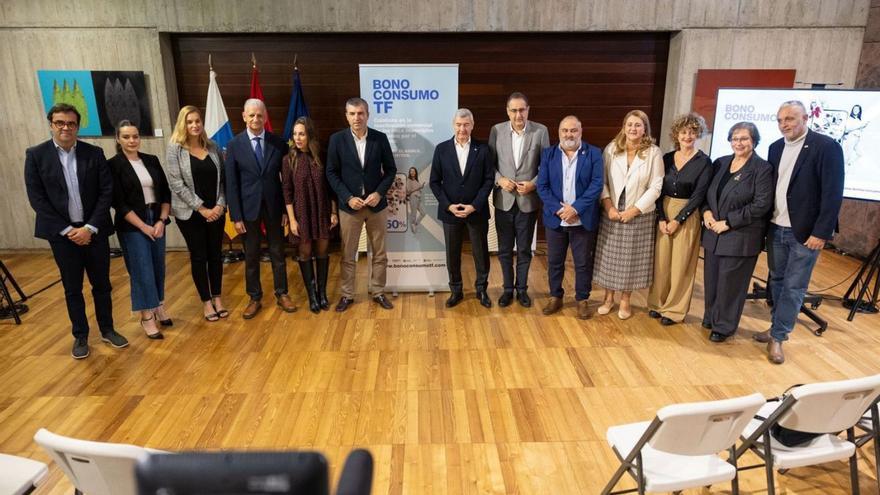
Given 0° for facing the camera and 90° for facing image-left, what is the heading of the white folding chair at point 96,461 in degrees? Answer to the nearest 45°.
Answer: approximately 225°

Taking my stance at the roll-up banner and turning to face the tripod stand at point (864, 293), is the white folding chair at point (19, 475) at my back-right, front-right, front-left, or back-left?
back-right

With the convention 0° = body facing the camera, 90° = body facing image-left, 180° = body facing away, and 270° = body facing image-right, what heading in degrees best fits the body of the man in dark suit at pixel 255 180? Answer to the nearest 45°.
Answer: approximately 0°

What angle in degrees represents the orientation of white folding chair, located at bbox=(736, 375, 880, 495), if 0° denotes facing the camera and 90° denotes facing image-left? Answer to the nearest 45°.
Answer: approximately 135°

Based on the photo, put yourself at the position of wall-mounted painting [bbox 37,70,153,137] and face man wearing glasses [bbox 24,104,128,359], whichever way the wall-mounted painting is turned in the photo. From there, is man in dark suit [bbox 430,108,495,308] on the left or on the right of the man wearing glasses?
left

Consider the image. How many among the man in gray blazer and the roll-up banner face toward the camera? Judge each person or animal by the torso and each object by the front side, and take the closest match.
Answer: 2

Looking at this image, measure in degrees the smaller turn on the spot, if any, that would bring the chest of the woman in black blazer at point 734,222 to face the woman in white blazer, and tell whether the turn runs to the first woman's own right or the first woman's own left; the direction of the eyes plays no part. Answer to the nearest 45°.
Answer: approximately 45° to the first woman's own right
